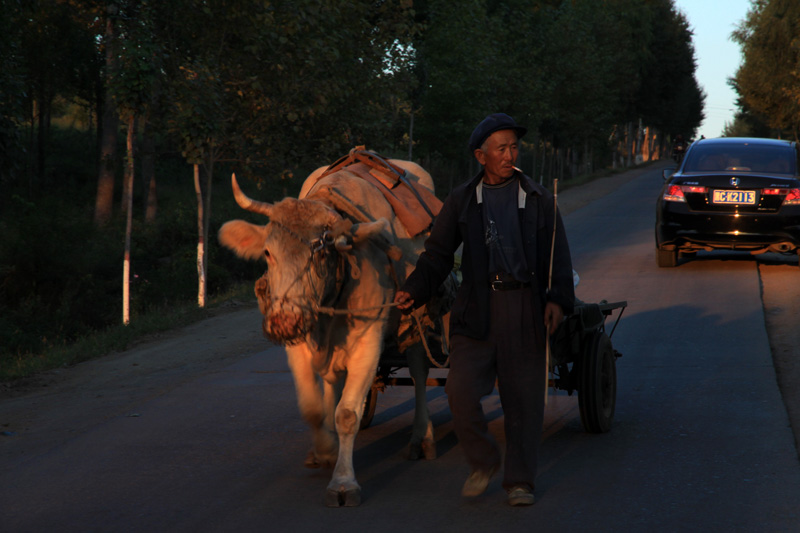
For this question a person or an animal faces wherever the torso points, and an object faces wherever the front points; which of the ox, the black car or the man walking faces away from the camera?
the black car

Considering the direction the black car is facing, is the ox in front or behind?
behind

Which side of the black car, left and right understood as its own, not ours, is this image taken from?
back

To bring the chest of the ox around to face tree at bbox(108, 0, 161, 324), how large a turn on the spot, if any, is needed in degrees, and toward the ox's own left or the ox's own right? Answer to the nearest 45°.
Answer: approximately 135° to the ox's own right

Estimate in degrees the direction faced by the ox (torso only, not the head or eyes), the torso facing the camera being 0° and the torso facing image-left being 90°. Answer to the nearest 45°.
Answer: approximately 45°

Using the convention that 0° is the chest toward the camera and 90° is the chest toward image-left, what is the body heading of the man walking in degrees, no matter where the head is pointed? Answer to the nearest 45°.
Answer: approximately 0°

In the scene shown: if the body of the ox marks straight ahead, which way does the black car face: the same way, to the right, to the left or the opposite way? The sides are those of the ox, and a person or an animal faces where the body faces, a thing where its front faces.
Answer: the opposite way

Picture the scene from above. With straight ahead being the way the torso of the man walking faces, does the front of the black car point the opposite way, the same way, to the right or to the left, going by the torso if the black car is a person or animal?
the opposite way

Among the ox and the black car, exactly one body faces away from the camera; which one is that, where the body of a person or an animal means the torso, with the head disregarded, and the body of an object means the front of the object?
the black car

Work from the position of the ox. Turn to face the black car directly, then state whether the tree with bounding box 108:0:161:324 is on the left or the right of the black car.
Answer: left

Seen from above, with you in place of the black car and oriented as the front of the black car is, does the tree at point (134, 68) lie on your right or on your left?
on your left

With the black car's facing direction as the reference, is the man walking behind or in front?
behind

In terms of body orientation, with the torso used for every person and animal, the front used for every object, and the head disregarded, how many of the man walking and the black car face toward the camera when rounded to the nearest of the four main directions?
1
